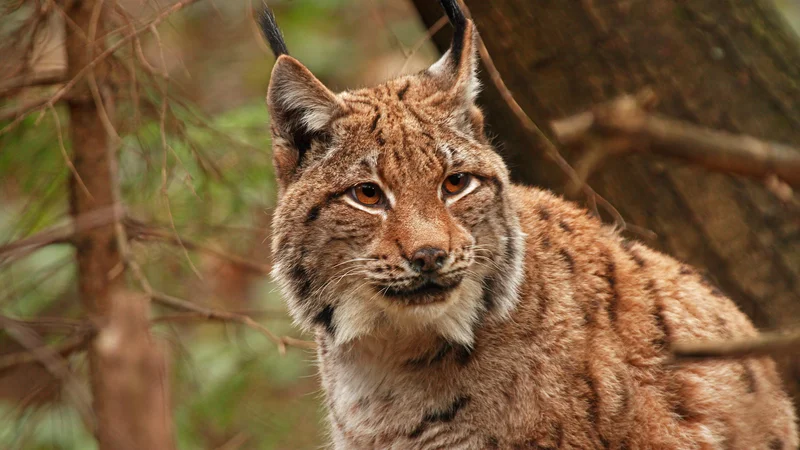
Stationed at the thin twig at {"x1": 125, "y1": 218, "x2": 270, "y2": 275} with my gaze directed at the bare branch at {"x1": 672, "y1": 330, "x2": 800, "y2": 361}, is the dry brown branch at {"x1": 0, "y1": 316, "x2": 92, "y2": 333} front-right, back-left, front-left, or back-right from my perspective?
back-right

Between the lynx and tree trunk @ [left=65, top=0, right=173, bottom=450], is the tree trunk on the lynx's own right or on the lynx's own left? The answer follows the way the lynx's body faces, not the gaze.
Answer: on the lynx's own right

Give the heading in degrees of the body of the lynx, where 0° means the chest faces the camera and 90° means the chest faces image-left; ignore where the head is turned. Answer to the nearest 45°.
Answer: approximately 45°

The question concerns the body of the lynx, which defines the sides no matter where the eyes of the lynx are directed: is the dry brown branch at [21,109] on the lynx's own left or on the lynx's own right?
on the lynx's own right

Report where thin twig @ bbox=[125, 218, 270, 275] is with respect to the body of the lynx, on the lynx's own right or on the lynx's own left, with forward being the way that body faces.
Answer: on the lynx's own right

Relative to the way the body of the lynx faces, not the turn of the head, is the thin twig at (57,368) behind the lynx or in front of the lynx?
in front

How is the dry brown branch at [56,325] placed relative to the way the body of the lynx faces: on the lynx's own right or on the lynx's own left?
on the lynx's own right

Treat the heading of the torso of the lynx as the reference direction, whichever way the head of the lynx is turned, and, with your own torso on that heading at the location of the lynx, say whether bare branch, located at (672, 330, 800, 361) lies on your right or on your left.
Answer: on your left
